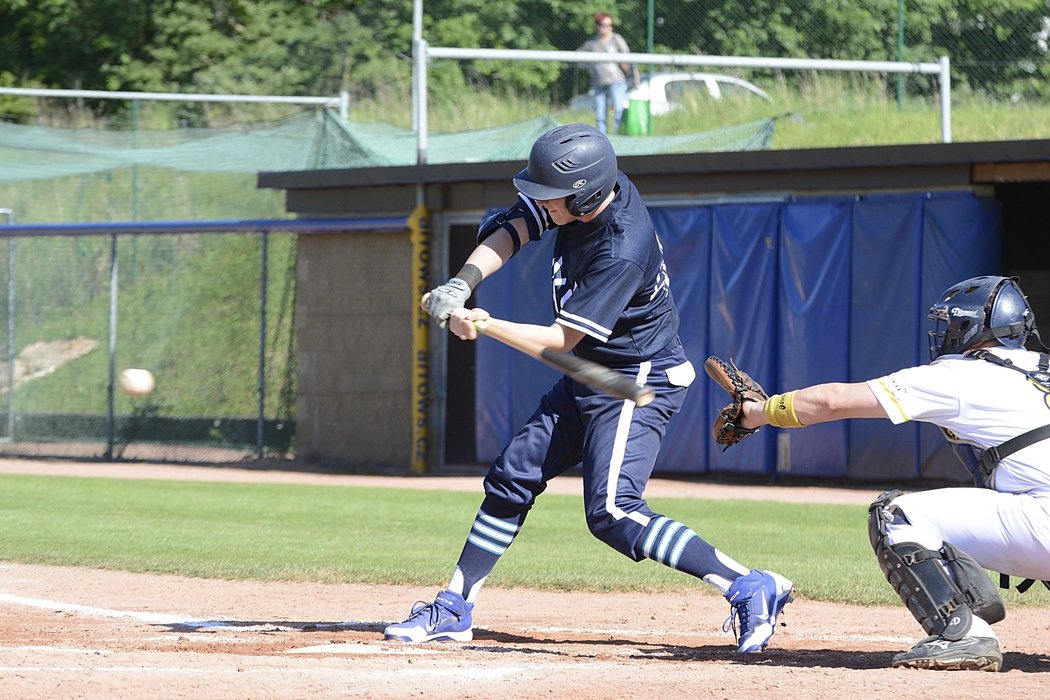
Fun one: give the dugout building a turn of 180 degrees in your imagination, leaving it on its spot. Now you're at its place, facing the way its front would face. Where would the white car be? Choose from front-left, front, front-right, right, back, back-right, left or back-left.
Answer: front

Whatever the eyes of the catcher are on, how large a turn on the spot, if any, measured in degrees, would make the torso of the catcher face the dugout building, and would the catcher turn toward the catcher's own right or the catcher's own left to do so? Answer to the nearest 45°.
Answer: approximately 90° to the catcher's own right

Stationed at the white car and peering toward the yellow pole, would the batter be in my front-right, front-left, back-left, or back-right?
front-left

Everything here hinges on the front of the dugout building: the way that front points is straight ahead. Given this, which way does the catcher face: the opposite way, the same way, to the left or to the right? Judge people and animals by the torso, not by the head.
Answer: to the right

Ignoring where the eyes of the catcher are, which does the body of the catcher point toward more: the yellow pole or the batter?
the batter

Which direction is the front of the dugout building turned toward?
toward the camera

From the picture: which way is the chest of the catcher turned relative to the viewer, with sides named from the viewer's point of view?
facing to the left of the viewer

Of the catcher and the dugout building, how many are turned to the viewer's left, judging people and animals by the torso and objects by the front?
1

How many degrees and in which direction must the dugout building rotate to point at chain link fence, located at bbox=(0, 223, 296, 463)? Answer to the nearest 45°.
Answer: approximately 135° to its right

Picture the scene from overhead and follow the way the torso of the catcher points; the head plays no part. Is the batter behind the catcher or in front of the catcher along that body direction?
in front

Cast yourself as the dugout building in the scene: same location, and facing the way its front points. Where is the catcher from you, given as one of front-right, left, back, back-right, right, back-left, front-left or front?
front

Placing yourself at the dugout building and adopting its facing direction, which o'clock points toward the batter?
The batter is roughly at 12 o'clock from the dugout building.
